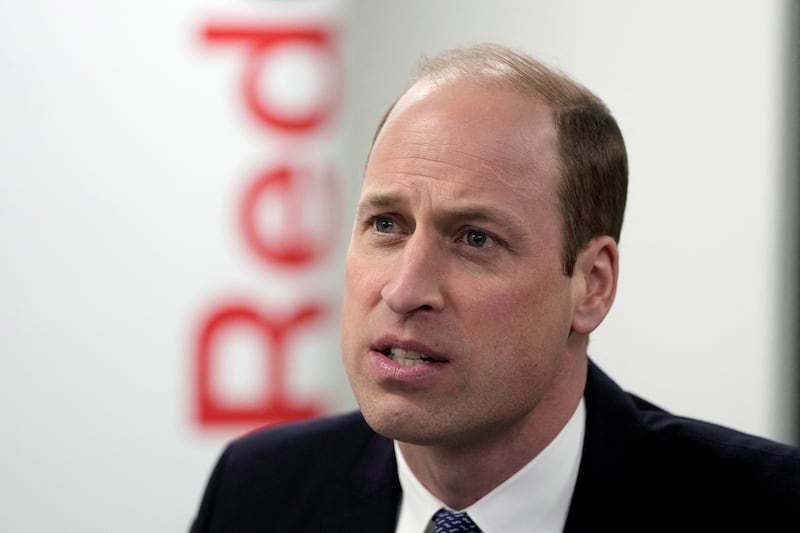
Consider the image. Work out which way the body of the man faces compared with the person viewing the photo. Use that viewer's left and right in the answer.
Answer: facing the viewer and to the left of the viewer

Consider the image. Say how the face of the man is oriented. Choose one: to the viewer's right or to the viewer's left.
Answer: to the viewer's left
